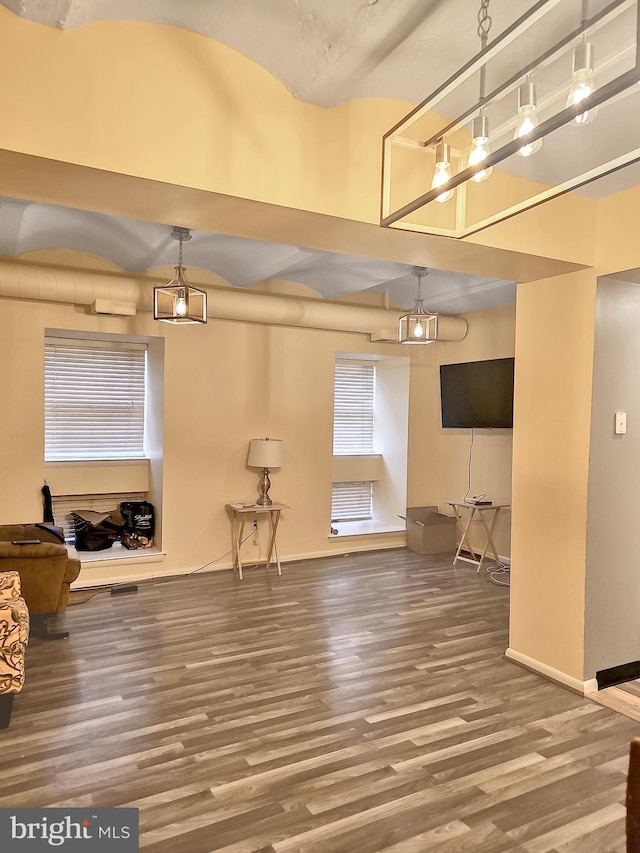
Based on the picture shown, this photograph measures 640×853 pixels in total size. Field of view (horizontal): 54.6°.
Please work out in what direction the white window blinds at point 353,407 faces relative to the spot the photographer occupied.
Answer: facing the viewer and to the right of the viewer

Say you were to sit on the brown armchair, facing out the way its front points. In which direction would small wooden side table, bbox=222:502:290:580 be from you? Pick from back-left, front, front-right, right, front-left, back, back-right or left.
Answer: front-left

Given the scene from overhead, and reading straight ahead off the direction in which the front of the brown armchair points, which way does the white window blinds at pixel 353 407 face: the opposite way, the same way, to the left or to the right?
to the right

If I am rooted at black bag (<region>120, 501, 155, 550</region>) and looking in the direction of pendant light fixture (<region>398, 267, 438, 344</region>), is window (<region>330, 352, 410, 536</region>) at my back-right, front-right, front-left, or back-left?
front-left

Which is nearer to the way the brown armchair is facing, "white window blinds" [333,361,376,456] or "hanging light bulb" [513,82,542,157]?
the white window blinds

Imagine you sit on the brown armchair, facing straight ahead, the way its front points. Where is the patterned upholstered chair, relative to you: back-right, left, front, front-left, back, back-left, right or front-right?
right

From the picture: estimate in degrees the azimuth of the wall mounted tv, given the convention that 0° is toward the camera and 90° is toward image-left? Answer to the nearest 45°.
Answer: approximately 45°

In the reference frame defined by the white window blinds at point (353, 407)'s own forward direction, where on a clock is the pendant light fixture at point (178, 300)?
The pendant light fixture is roughly at 2 o'clock from the white window blinds.

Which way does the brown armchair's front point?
to the viewer's right

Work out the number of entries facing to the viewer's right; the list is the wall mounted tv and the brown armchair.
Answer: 1

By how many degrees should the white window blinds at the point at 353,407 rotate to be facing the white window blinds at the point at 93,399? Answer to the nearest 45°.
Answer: approximately 90° to its right

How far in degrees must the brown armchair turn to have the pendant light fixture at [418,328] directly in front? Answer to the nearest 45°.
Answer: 0° — it already faces it

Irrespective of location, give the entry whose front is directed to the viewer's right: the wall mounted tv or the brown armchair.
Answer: the brown armchair

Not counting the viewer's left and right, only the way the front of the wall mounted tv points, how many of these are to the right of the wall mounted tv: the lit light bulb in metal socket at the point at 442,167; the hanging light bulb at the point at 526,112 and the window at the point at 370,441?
1
